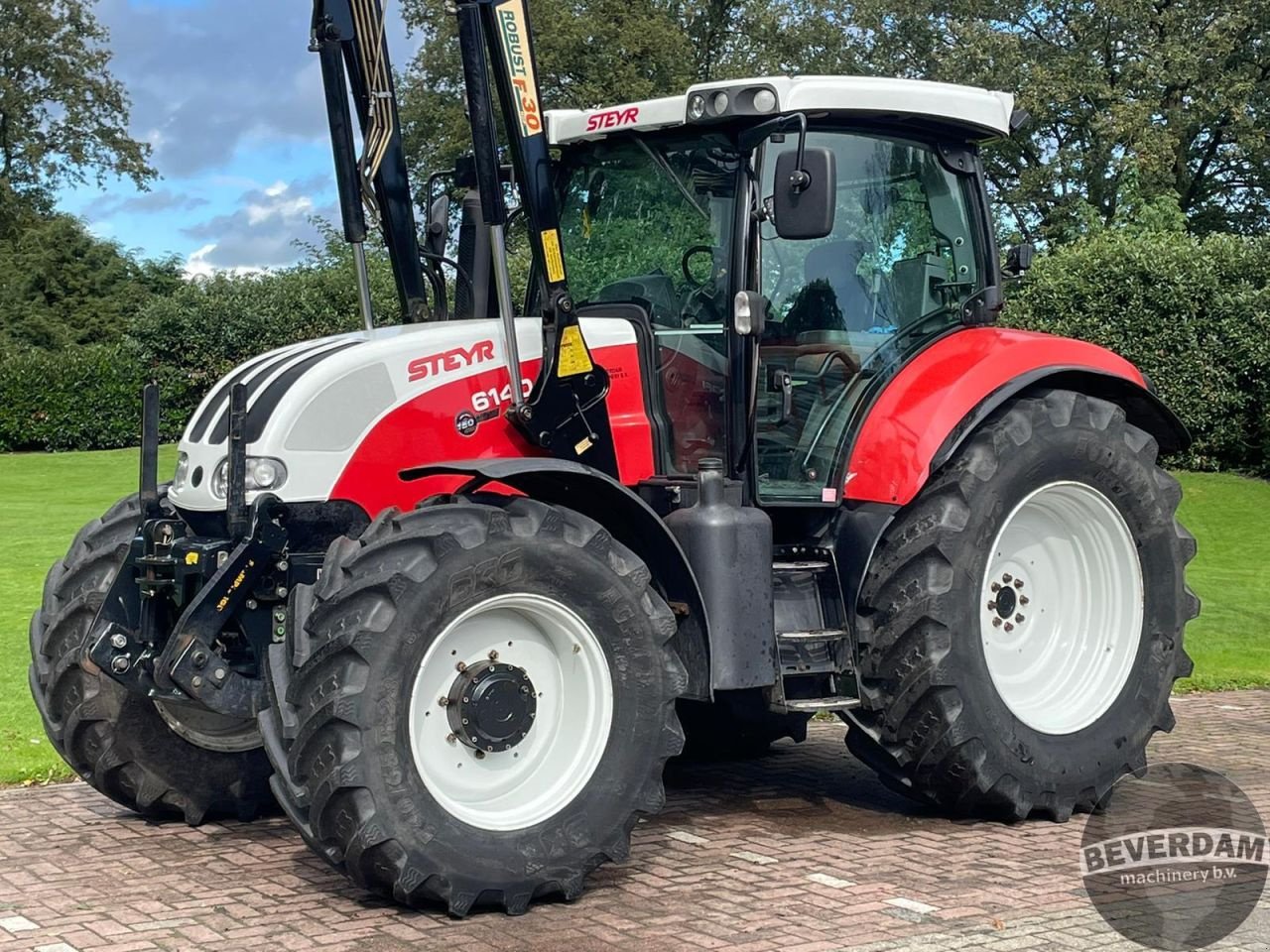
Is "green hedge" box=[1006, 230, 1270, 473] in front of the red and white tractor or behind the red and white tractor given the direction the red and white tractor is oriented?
behind

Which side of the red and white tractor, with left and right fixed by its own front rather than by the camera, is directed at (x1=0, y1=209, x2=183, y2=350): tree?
right

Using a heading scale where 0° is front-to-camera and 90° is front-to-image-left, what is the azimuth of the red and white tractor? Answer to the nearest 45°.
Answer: approximately 45°

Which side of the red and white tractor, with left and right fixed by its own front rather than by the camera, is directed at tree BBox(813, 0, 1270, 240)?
back

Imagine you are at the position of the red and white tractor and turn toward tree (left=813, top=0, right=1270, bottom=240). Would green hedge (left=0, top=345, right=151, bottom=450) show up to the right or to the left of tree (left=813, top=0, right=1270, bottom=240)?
left

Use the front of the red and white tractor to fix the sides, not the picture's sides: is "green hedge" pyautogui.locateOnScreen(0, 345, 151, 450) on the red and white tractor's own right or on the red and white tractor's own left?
on the red and white tractor's own right
